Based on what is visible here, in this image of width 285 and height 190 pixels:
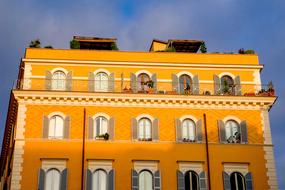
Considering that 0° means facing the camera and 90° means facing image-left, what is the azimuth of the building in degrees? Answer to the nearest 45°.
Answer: approximately 0°
